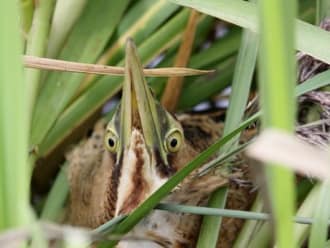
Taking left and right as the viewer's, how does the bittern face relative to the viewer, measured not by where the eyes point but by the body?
facing the viewer
